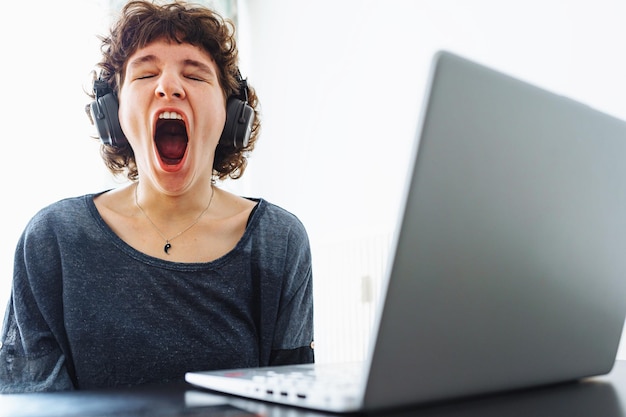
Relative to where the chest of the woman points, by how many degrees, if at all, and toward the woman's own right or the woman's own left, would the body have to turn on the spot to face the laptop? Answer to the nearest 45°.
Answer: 0° — they already face it

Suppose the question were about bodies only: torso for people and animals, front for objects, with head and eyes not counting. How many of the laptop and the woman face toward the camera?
1

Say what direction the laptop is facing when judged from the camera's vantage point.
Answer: facing away from the viewer and to the left of the viewer

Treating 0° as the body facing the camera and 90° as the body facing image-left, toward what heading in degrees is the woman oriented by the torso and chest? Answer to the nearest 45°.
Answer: approximately 0°

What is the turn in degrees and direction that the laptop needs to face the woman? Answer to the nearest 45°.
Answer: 0° — it already faces them

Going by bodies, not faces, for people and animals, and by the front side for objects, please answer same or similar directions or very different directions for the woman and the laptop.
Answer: very different directions
